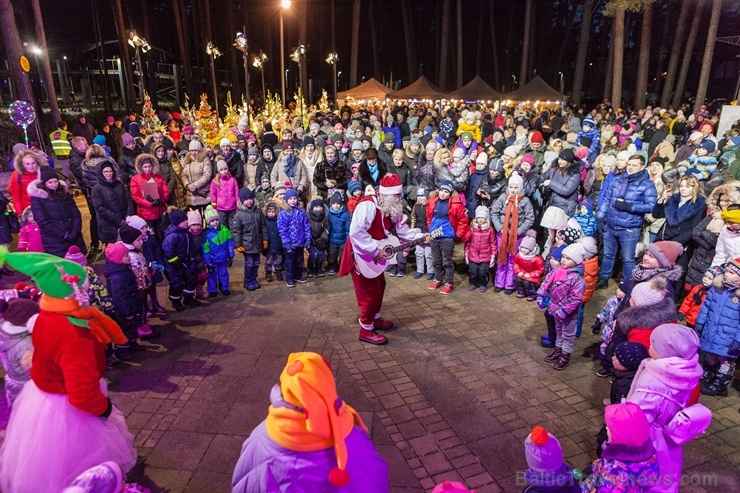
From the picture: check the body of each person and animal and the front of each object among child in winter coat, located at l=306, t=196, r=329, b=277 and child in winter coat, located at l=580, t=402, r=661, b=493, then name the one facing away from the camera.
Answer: child in winter coat, located at l=580, t=402, r=661, b=493

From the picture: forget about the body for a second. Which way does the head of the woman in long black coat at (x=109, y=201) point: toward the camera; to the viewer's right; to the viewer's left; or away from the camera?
toward the camera

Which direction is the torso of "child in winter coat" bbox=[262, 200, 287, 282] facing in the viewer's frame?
toward the camera

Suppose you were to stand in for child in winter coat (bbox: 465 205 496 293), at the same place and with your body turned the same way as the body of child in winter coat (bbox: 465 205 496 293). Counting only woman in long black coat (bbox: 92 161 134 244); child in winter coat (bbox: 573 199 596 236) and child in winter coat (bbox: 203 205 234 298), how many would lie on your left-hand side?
1

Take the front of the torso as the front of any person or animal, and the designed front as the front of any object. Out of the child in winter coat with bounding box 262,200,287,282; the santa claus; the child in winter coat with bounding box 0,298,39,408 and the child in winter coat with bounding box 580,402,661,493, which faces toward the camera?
the child in winter coat with bounding box 262,200,287,282

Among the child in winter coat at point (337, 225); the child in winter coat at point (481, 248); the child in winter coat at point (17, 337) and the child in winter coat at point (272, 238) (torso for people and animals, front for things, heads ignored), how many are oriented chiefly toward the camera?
3

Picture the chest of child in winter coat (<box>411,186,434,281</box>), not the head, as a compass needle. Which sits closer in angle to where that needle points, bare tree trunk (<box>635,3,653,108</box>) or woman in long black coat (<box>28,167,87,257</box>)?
the woman in long black coat

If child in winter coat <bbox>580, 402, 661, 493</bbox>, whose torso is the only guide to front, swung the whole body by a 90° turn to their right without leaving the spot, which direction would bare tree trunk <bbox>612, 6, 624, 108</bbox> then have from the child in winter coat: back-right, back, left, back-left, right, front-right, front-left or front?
left

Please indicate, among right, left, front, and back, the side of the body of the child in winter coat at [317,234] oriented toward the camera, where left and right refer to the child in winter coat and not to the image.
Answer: front

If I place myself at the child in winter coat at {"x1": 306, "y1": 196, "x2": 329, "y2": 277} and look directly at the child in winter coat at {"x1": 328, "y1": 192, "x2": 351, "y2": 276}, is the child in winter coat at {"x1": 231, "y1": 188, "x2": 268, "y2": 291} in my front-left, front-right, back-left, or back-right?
back-right

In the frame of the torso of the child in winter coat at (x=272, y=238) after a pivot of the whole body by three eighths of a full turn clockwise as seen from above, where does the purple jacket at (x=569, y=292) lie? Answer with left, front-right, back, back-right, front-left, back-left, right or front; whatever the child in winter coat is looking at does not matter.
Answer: back

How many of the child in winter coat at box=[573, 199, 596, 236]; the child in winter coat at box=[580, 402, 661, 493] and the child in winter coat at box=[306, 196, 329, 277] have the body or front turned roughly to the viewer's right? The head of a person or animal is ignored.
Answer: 0

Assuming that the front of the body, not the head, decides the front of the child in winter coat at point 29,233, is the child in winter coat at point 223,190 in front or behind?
in front

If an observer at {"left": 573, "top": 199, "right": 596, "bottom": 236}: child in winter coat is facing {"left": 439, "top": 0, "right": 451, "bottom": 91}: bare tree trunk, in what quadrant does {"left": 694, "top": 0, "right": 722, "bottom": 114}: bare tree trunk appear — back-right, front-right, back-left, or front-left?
front-right

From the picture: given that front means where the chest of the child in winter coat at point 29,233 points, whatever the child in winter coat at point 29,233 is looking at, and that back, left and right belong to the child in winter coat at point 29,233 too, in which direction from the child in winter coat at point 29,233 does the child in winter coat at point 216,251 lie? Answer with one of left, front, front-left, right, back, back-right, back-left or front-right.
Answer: front

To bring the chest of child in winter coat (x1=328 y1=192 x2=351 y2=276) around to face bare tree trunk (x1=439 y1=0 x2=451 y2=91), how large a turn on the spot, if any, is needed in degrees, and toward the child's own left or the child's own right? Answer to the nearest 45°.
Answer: approximately 180°

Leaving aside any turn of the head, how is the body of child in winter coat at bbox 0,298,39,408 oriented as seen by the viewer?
to the viewer's right

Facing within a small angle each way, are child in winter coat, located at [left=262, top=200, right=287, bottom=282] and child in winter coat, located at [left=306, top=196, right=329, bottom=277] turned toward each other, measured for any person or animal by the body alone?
no

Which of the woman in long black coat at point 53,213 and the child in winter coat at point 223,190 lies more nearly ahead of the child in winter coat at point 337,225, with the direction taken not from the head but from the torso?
the woman in long black coat

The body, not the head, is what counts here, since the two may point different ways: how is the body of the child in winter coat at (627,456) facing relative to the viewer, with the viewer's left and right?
facing away from the viewer

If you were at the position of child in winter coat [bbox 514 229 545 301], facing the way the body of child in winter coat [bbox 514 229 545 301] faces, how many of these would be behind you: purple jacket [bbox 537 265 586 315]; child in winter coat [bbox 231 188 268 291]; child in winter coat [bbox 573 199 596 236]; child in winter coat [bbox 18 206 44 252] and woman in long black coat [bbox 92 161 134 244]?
1

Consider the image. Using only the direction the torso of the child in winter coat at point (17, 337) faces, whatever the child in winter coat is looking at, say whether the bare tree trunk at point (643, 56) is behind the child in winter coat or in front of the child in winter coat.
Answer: in front

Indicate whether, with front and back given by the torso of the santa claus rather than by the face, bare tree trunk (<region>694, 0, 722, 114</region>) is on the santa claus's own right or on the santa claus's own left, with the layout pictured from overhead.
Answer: on the santa claus's own left

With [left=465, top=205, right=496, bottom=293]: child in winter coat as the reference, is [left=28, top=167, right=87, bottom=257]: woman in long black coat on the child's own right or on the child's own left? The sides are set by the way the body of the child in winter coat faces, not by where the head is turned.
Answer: on the child's own right
